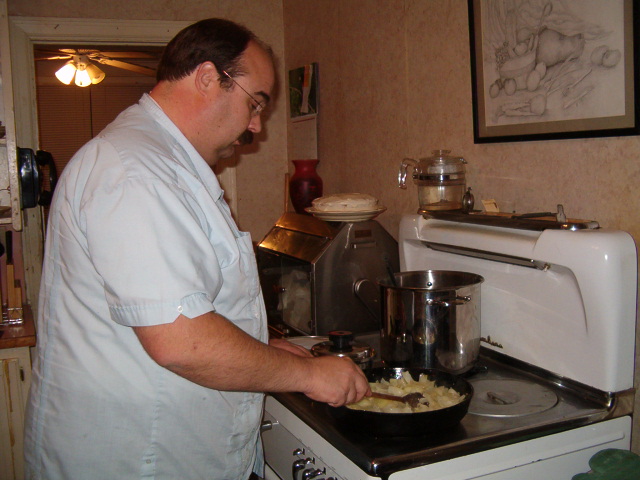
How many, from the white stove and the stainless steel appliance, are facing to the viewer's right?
0

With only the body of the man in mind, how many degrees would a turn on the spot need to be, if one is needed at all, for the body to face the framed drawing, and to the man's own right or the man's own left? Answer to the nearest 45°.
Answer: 0° — they already face it

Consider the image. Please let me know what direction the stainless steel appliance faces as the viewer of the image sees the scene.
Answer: facing the viewer and to the left of the viewer

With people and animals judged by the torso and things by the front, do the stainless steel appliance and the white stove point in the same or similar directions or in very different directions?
same or similar directions

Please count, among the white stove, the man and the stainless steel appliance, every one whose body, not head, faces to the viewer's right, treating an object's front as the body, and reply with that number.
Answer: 1

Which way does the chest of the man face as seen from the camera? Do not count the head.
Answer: to the viewer's right

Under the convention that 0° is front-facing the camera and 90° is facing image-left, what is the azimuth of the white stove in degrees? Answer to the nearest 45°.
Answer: approximately 45°

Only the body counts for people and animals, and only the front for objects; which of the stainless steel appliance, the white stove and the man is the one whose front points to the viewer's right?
the man

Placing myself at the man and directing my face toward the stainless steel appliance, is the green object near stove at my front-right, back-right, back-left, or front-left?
front-right

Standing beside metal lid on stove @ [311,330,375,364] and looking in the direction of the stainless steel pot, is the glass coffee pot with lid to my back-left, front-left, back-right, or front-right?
front-left

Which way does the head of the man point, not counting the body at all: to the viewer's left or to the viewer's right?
to the viewer's right
